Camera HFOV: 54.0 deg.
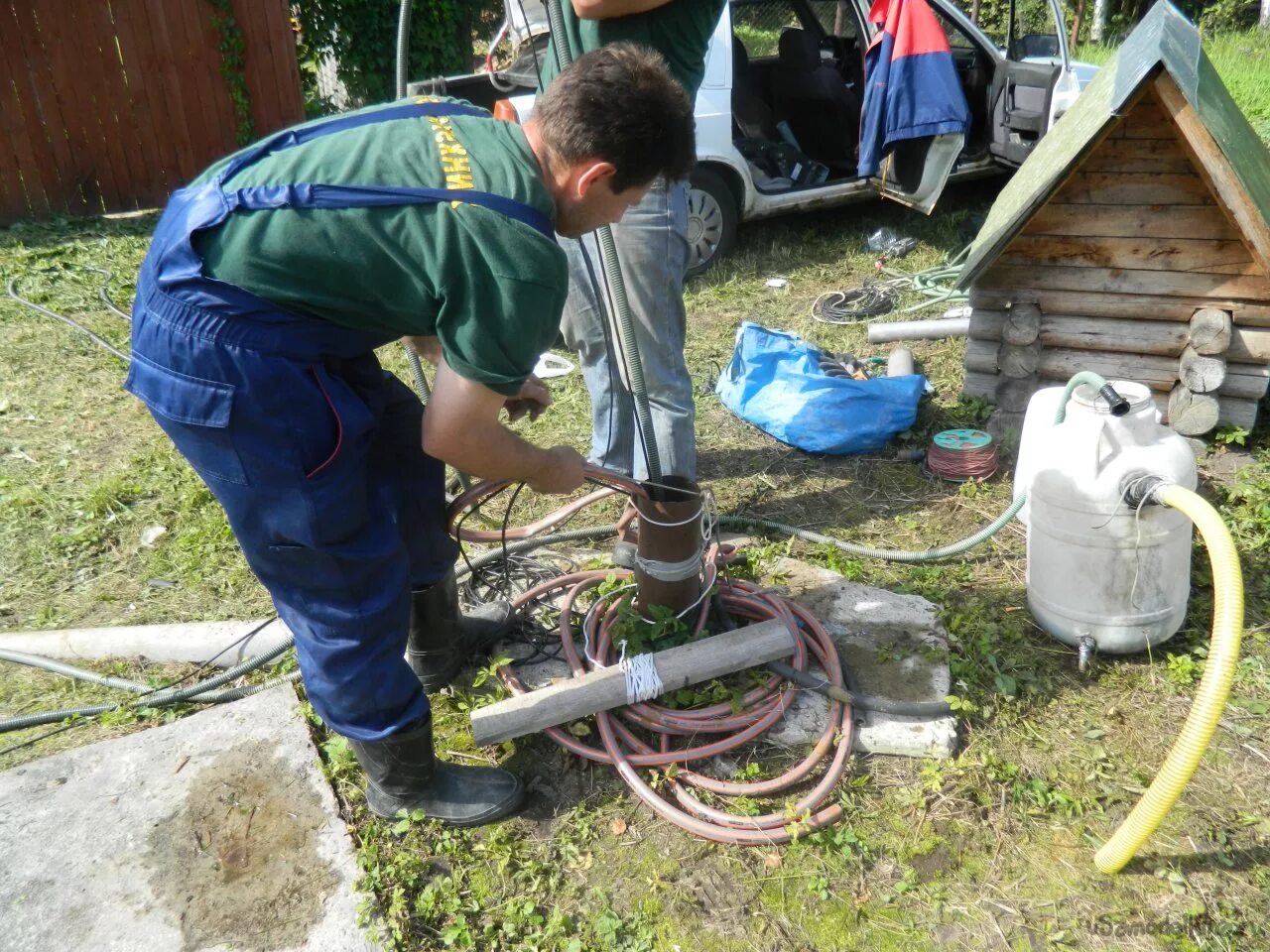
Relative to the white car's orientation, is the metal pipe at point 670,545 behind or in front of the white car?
behind

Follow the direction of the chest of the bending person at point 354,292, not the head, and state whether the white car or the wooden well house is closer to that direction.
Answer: the wooden well house

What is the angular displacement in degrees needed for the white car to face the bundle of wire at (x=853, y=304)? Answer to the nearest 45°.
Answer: approximately 135° to its right

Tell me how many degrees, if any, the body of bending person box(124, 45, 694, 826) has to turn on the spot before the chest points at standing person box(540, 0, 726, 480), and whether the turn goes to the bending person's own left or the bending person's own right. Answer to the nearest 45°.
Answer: approximately 45° to the bending person's own left

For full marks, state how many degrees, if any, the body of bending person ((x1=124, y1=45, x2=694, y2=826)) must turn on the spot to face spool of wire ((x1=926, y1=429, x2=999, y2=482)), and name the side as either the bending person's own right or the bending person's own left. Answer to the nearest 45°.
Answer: approximately 45° to the bending person's own left

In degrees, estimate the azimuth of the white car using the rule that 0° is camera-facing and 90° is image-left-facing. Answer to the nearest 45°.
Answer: approximately 225°

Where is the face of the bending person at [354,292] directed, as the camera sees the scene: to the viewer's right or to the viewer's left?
to the viewer's right

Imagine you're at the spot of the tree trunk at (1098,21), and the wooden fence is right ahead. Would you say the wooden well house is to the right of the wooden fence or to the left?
left

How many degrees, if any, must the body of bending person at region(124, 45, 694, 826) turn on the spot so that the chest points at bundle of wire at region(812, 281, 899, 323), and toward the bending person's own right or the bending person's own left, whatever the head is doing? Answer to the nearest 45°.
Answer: approximately 45° to the bending person's own left

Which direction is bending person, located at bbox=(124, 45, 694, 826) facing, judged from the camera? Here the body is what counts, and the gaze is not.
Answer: to the viewer's right

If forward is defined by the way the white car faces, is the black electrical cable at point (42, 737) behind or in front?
behind
